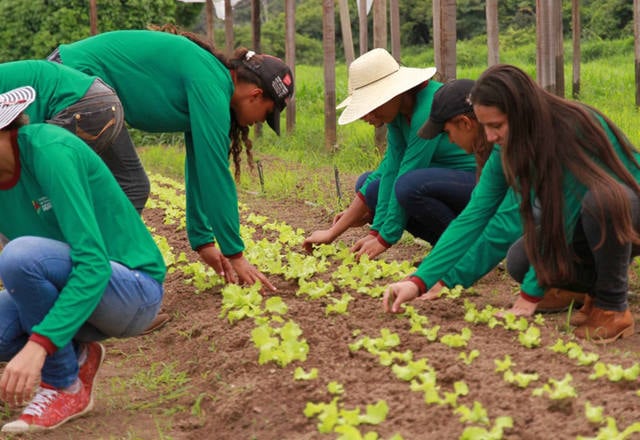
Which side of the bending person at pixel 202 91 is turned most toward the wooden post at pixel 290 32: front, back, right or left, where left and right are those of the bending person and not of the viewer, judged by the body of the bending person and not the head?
left

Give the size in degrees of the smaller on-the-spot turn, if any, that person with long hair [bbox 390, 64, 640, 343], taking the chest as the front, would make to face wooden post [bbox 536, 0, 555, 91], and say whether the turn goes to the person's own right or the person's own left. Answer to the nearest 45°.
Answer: approximately 90° to the person's own right

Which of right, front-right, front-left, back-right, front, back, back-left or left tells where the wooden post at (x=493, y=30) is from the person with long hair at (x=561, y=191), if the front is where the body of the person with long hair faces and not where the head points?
right

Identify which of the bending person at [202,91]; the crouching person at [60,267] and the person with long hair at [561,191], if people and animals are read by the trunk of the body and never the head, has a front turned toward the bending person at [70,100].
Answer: the person with long hair

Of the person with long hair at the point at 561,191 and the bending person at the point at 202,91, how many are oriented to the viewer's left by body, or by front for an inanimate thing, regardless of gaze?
1

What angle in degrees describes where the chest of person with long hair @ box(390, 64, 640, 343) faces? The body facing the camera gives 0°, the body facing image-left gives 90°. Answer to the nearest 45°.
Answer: approximately 90°

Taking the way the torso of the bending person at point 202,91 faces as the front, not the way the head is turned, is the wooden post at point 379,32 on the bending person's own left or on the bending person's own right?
on the bending person's own left

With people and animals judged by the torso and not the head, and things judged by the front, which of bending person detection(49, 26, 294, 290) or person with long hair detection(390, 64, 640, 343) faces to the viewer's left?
the person with long hair

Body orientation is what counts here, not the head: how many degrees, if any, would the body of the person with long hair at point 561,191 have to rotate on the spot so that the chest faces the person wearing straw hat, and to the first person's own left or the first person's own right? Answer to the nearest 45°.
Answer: approximately 45° to the first person's own right

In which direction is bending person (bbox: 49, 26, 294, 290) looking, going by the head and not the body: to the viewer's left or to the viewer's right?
to the viewer's right

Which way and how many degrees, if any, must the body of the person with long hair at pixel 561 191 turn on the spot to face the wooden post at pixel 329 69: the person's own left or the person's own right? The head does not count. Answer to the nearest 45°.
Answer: approximately 90° to the person's own right

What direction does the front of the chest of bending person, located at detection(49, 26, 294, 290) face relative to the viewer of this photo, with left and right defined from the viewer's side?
facing to the right of the viewer
